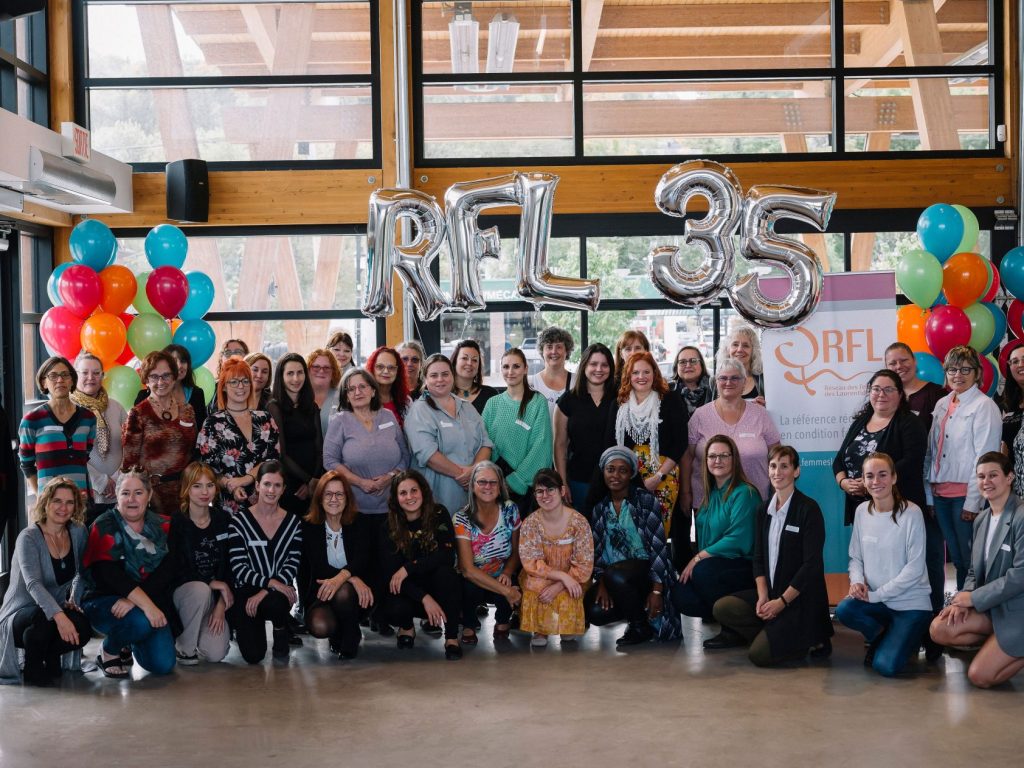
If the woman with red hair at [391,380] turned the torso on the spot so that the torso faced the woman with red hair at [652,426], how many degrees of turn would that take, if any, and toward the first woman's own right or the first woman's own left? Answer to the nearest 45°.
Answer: approximately 90° to the first woman's own left

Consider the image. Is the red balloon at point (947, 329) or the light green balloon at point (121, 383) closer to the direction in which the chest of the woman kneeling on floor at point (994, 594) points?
the light green balloon

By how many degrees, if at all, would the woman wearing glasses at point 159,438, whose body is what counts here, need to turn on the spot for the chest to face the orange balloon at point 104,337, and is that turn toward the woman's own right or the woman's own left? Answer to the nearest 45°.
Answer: approximately 180°

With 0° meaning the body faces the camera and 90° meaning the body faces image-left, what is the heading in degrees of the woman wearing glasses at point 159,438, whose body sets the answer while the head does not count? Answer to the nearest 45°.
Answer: approximately 0°

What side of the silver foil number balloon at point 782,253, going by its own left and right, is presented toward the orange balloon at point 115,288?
right

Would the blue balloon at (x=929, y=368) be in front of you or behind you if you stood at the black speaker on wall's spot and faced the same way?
in front

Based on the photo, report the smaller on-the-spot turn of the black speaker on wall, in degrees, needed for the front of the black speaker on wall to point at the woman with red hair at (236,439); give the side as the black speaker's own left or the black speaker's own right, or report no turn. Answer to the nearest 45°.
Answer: approximately 45° to the black speaker's own right

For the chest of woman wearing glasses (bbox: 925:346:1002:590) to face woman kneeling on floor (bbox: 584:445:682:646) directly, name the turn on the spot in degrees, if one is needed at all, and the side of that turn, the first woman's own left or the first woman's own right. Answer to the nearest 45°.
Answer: approximately 45° to the first woman's own right

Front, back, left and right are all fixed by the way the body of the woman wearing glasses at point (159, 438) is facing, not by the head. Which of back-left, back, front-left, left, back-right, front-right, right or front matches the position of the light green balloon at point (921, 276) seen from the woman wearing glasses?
left

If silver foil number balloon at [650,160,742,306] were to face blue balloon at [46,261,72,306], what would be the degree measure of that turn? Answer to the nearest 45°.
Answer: approximately 90° to its right

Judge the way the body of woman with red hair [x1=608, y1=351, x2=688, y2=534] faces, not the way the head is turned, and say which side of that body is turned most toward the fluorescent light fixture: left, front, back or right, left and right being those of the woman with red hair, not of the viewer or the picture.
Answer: back
